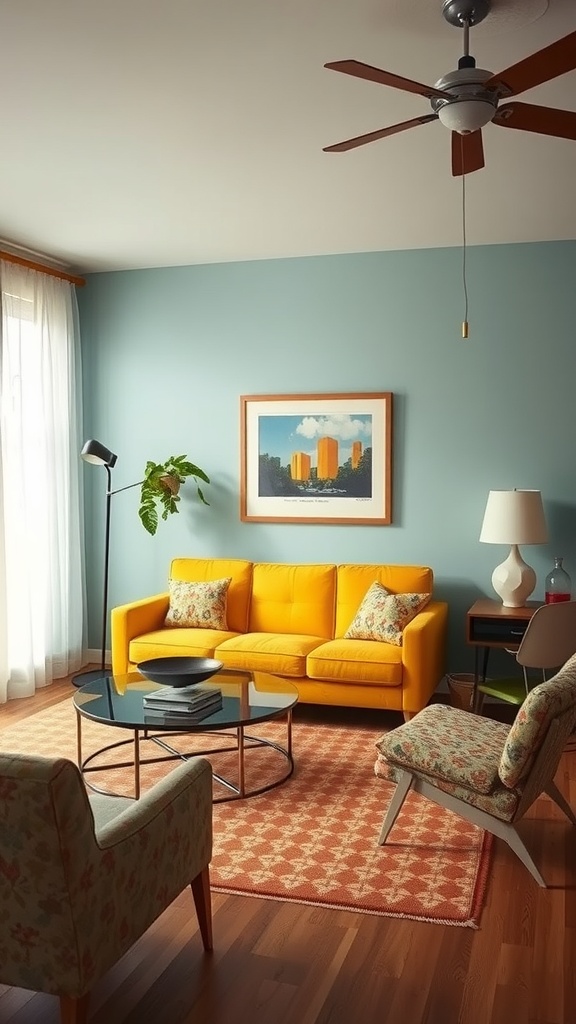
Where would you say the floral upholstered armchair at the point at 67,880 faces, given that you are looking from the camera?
facing away from the viewer and to the right of the viewer

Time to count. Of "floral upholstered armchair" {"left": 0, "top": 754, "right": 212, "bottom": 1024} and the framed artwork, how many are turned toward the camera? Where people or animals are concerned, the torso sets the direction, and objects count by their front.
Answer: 1

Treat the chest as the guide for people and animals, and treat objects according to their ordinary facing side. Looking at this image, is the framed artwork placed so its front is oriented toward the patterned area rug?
yes

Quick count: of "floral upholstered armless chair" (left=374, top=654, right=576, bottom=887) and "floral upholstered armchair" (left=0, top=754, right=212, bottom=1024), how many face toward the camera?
0

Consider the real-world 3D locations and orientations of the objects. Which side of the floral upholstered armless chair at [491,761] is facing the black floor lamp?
front

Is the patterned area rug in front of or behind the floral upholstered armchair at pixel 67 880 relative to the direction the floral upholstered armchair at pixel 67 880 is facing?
in front

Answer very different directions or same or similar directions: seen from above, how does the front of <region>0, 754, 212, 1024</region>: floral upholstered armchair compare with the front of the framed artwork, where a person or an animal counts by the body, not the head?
very different directions

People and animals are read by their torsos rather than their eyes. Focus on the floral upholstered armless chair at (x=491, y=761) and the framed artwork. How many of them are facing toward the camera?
1

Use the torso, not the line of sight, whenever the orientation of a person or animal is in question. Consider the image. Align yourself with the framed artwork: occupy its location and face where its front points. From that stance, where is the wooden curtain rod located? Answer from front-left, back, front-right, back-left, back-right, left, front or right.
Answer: right

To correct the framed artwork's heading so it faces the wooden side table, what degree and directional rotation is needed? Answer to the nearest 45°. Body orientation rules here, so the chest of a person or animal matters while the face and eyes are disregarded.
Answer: approximately 45° to its left

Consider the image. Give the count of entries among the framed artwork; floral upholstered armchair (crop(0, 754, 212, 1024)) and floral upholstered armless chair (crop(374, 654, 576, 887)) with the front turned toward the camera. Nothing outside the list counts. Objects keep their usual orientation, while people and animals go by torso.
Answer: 1

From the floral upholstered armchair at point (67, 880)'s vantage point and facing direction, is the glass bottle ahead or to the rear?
ahead

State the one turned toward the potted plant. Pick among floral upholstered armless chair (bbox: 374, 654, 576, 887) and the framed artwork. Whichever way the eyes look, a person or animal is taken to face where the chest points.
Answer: the floral upholstered armless chair

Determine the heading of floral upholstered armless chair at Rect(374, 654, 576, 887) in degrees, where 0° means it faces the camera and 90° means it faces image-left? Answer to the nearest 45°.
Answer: approximately 135°

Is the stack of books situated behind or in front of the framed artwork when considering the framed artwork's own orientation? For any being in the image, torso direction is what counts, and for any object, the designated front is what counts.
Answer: in front
